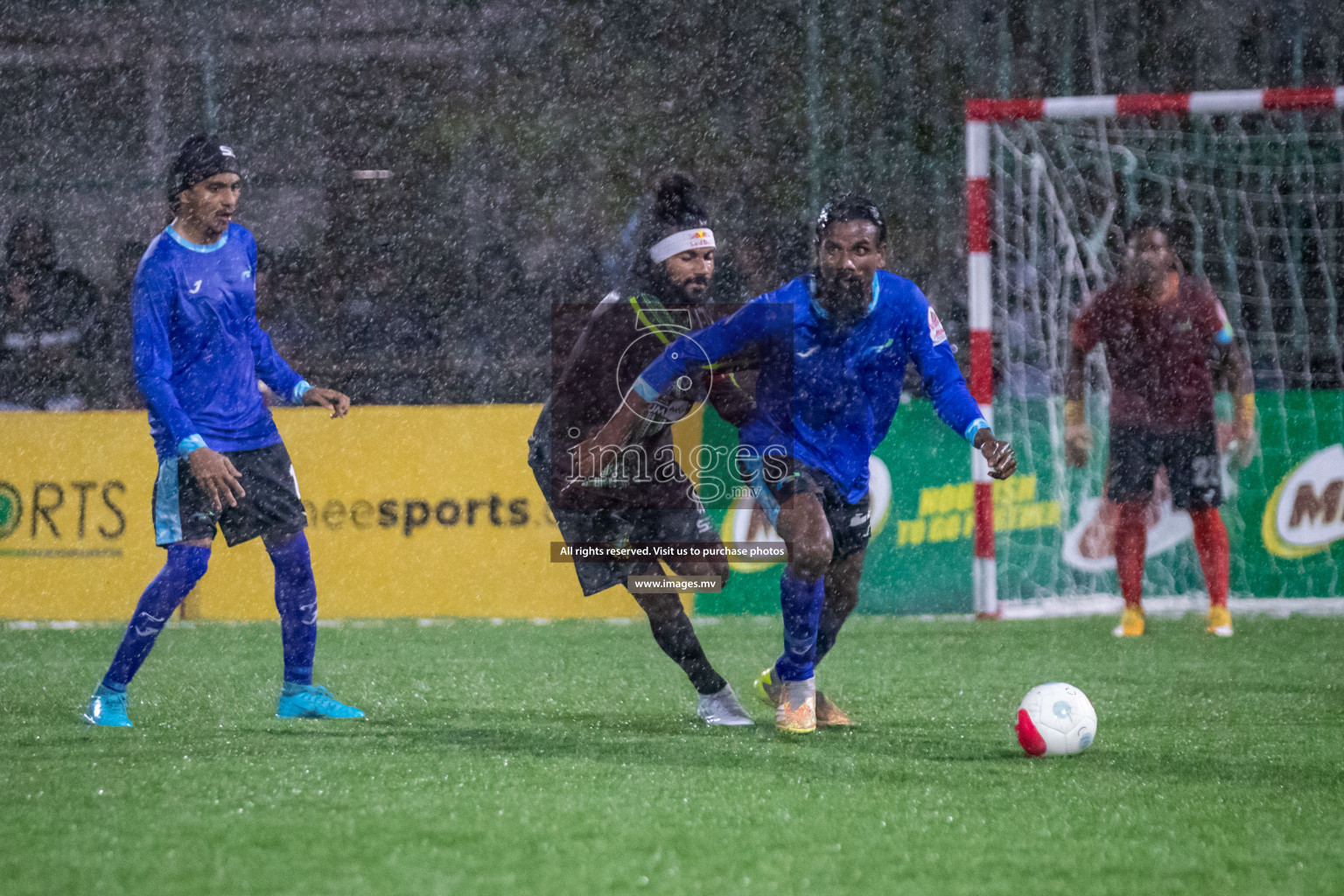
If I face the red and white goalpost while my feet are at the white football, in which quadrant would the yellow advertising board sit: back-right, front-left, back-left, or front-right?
front-left

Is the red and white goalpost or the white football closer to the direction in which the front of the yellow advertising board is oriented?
the white football

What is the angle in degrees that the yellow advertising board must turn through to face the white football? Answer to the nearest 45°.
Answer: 0° — it already faces it

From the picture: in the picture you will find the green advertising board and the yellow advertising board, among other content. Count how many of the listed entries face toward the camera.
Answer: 2

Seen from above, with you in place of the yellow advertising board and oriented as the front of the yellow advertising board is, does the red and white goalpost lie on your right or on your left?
on your left

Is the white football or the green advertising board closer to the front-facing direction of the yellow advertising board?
the white football

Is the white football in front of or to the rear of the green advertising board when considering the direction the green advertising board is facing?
in front

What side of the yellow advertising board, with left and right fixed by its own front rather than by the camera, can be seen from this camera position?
front

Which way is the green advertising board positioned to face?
toward the camera

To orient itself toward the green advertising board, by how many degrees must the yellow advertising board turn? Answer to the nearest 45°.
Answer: approximately 90° to its left
